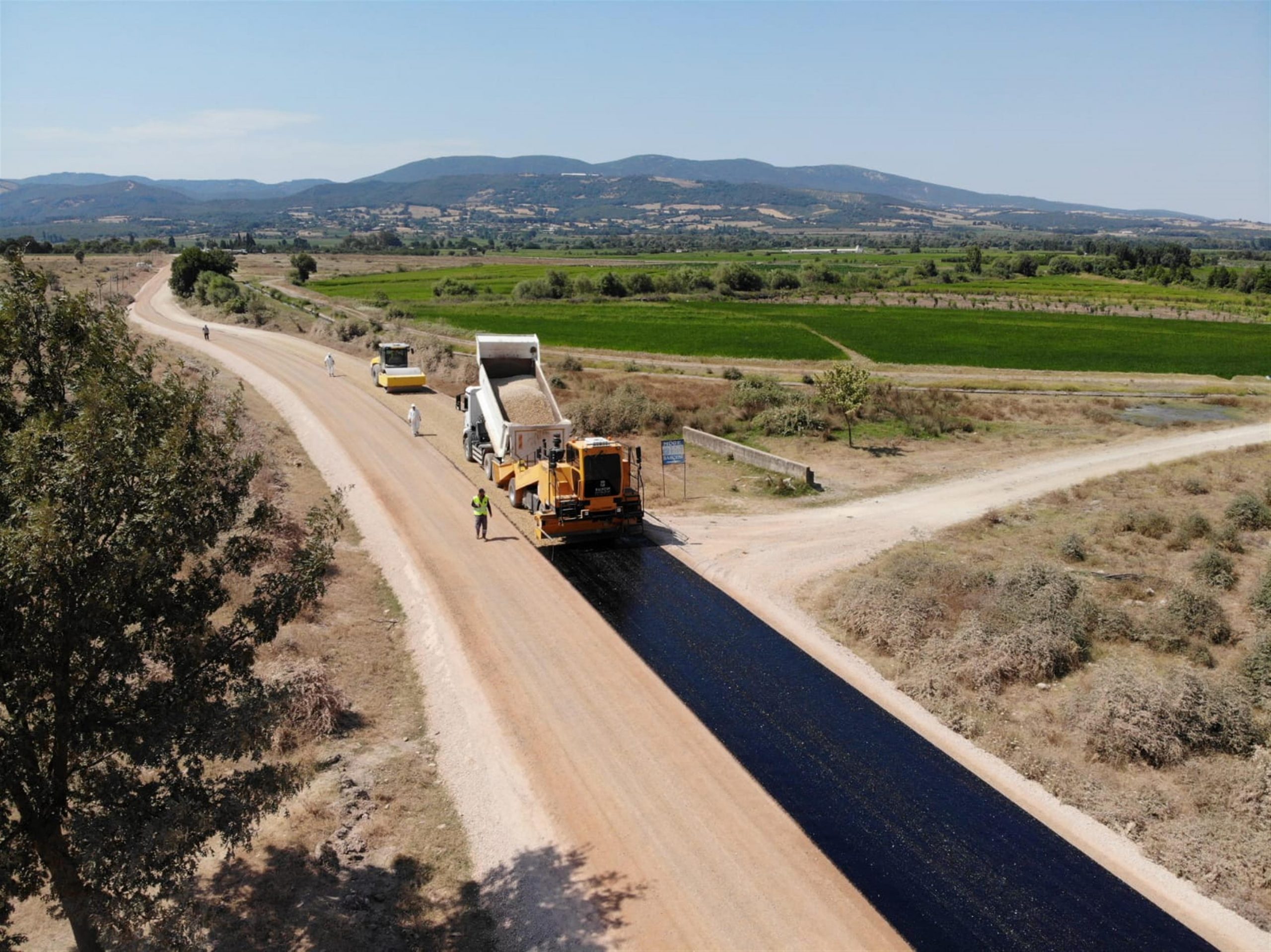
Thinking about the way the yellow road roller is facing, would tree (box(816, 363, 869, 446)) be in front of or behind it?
in front

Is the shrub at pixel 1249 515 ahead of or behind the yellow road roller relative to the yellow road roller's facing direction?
ahead

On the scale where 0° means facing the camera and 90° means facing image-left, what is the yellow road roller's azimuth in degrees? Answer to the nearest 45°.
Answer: approximately 315°

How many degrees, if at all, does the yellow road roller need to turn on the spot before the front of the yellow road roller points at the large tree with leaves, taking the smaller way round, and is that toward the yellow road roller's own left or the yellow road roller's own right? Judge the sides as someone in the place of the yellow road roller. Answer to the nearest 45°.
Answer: approximately 45° to the yellow road roller's own right

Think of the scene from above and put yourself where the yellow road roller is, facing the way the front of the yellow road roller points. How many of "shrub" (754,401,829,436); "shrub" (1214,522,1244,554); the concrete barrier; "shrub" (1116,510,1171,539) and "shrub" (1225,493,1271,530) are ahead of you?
5

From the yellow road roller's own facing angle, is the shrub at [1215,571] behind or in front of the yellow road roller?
in front

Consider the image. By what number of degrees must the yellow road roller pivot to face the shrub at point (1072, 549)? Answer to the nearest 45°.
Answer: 0° — it already faces it

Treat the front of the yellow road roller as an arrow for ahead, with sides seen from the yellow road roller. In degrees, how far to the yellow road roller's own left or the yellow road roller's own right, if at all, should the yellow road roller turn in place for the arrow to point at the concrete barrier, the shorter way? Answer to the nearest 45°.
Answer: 0° — it already faces it
